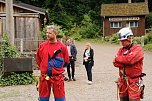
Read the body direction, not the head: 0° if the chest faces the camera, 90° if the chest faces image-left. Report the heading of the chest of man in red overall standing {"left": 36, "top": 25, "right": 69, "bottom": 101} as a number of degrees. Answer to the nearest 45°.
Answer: approximately 0°

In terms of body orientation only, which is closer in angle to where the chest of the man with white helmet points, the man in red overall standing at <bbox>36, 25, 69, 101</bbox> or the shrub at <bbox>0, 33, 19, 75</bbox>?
the man in red overall standing

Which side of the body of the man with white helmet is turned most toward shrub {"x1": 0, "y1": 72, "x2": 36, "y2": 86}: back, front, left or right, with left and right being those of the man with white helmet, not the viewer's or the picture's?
right

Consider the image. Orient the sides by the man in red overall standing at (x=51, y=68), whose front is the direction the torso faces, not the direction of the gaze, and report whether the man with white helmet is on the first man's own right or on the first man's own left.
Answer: on the first man's own left

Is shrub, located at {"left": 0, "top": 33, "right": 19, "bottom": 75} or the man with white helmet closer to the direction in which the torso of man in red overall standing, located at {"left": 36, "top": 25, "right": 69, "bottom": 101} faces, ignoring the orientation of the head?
the man with white helmet

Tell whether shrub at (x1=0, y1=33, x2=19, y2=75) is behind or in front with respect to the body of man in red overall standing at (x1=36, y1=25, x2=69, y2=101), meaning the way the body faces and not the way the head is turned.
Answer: behind

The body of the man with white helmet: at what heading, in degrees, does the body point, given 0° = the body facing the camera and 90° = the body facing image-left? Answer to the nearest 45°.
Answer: approximately 45°

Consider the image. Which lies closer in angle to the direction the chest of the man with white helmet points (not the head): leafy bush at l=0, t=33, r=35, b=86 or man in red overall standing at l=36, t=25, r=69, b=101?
the man in red overall standing
